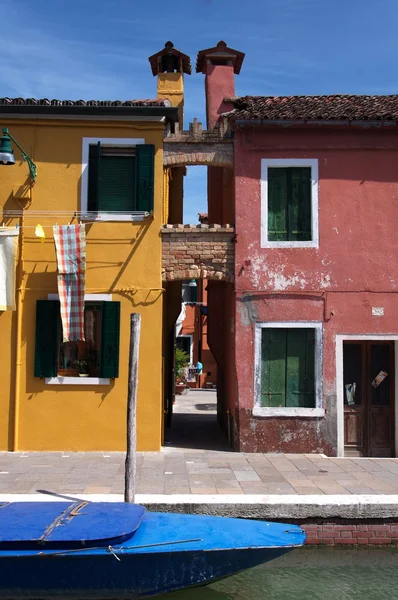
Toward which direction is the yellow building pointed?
toward the camera

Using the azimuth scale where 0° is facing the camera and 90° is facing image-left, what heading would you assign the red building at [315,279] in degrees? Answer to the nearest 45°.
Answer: approximately 0°

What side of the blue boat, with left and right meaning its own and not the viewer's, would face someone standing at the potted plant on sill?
left

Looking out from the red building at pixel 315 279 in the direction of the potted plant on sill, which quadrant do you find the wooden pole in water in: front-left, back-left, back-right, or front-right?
front-left

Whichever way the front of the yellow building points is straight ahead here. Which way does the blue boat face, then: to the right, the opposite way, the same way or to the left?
to the left

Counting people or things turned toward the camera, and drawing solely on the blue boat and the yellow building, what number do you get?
1

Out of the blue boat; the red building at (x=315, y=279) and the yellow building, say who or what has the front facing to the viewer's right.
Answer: the blue boat

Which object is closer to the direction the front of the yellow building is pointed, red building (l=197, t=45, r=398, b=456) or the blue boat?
the blue boat

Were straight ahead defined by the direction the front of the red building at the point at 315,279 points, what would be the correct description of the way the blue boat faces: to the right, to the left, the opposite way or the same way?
to the left

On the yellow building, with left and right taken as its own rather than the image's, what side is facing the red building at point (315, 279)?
left

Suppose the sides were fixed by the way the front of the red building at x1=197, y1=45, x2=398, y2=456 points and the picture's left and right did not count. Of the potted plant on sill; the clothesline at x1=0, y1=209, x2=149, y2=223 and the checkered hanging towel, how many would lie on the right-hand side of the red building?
3

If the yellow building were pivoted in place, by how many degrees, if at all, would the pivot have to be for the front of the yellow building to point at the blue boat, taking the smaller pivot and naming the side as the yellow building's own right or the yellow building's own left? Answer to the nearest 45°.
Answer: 0° — it already faces it

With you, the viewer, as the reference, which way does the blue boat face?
facing to the right of the viewer

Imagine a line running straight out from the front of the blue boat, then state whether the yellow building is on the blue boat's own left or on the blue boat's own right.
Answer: on the blue boat's own left

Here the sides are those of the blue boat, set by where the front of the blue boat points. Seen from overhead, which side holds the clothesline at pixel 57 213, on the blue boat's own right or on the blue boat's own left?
on the blue boat's own left

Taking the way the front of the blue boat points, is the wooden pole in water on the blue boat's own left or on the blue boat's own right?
on the blue boat's own left
